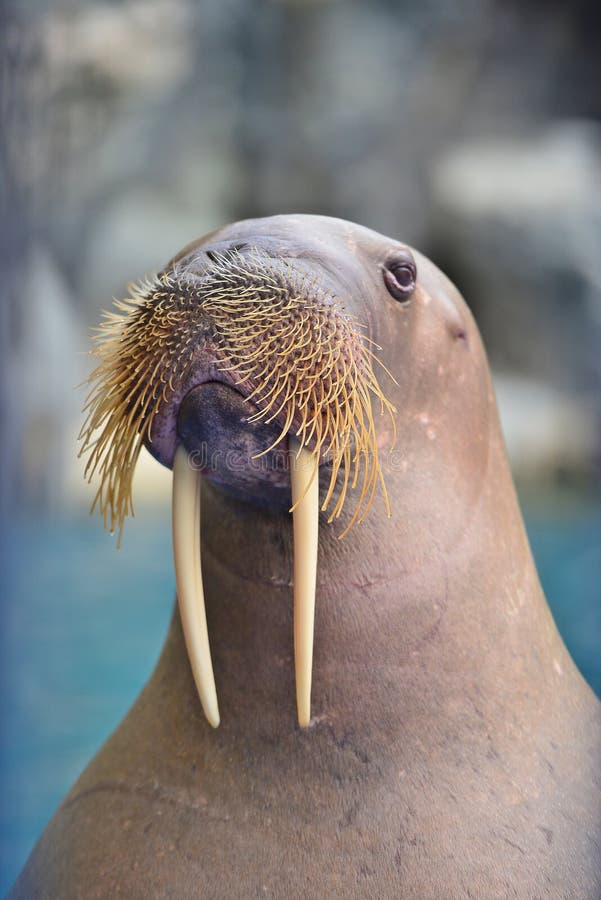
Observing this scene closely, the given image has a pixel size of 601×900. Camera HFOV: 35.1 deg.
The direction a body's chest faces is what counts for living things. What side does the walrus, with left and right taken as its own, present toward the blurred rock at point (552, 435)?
back

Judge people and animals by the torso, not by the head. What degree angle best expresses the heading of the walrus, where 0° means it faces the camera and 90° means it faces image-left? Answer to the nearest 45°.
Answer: approximately 45°
